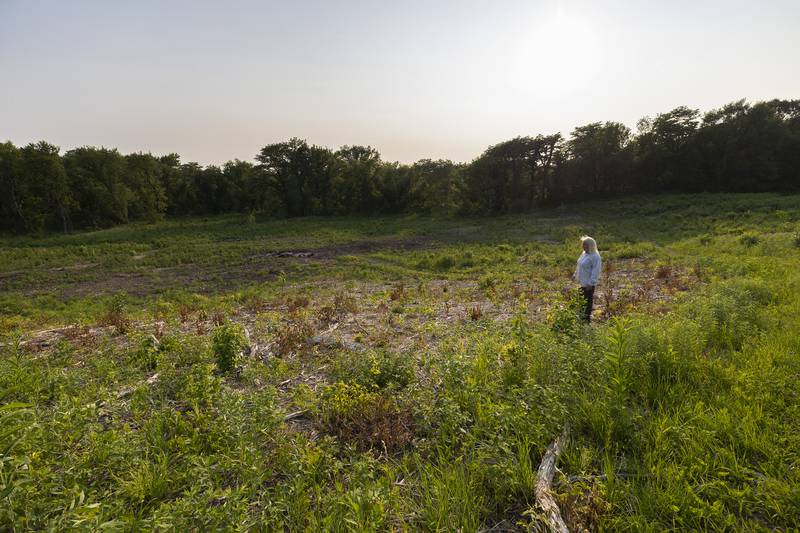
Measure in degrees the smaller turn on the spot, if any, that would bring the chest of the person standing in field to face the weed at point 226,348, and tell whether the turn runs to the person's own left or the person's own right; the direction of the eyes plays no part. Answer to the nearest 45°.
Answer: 0° — they already face it

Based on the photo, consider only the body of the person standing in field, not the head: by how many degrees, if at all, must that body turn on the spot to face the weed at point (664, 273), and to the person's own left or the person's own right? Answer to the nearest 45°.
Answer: approximately 135° to the person's own right
